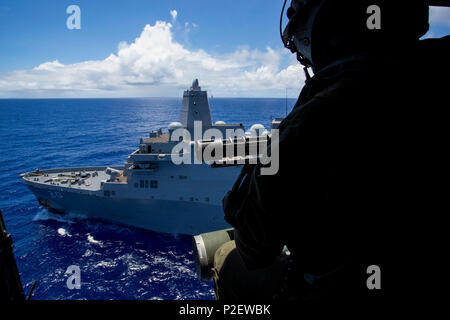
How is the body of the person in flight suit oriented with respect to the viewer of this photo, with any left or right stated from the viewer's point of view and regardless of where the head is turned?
facing away from the viewer and to the left of the viewer

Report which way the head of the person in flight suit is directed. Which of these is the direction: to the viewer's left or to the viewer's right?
to the viewer's left
